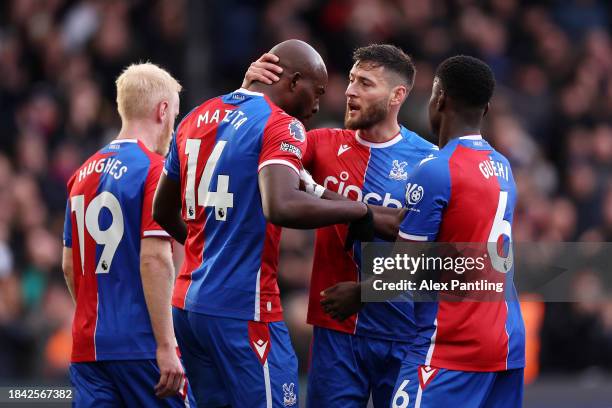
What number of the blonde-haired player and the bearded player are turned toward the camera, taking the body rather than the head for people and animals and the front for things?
1

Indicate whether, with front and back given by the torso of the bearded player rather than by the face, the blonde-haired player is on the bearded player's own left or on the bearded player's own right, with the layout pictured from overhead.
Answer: on the bearded player's own right

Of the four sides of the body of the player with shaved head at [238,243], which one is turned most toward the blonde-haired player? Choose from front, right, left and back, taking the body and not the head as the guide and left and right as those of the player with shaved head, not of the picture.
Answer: left

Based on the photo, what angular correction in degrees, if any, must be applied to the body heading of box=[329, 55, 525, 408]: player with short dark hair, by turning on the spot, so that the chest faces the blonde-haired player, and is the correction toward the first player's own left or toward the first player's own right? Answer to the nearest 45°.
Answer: approximately 45° to the first player's own left

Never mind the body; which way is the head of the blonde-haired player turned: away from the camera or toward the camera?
away from the camera

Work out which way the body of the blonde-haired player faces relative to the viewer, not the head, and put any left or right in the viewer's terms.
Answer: facing away from the viewer and to the right of the viewer

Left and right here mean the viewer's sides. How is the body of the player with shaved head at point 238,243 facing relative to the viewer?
facing away from the viewer and to the right of the viewer

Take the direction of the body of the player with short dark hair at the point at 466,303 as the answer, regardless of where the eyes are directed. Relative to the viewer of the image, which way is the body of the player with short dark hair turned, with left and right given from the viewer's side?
facing away from the viewer and to the left of the viewer

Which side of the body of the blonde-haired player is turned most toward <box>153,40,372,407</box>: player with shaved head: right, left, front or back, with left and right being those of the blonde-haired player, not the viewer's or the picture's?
right

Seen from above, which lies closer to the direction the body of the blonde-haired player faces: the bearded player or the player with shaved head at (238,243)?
the bearded player
